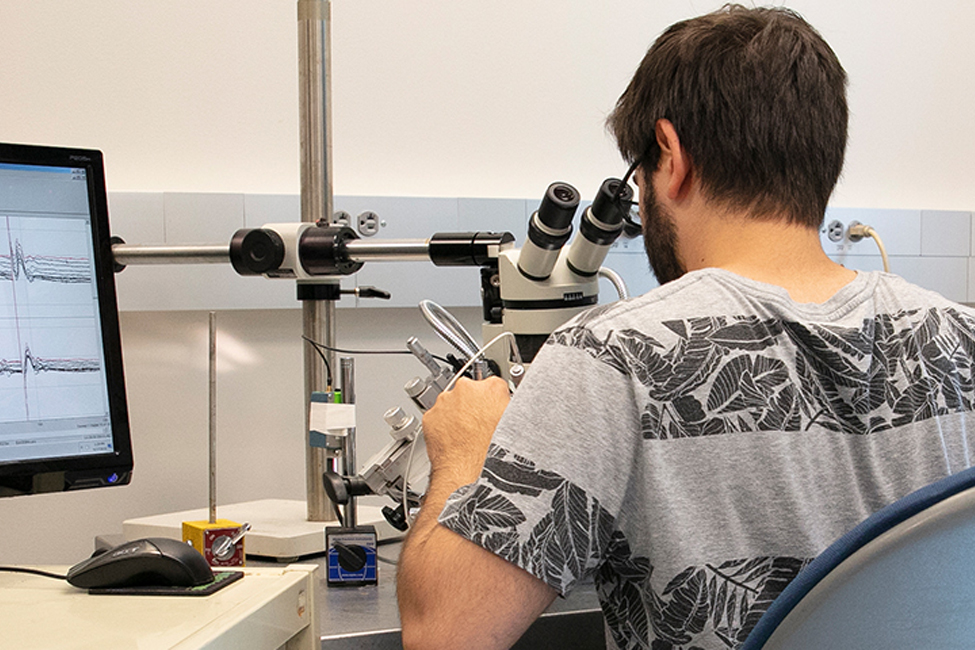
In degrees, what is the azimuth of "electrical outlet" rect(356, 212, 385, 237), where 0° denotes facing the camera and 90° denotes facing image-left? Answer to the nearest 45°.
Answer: approximately 0°

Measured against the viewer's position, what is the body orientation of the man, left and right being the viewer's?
facing away from the viewer and to the left of the viewer

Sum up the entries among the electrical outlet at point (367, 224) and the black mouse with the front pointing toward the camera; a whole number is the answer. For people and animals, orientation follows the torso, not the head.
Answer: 1

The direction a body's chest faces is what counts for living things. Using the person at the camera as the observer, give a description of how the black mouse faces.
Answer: facing to the left of the viewer

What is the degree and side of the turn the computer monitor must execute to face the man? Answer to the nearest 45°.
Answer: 0° — it already faces them

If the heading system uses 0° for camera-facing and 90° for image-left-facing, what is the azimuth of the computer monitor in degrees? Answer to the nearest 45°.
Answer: approximately 315°

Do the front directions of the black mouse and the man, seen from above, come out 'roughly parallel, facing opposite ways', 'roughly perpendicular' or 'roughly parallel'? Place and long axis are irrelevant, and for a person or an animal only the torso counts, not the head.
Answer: roughly perpendicular

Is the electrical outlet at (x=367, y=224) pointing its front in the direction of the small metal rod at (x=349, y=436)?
yes

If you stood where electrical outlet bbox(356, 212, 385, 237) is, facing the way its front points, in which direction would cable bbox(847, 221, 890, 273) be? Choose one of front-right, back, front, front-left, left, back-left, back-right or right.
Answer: left

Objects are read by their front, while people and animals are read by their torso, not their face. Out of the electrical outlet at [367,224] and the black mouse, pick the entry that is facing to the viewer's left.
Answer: the black mouse

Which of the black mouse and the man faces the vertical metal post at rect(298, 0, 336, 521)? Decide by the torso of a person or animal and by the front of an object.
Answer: the man

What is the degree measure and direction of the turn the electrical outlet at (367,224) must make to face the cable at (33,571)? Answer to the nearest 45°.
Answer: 0° — it already faces it

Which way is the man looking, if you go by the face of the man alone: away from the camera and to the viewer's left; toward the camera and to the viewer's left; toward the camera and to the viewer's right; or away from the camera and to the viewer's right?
away from the camera and to the viewer's left

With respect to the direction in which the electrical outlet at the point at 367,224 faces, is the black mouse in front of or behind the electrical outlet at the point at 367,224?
in front
